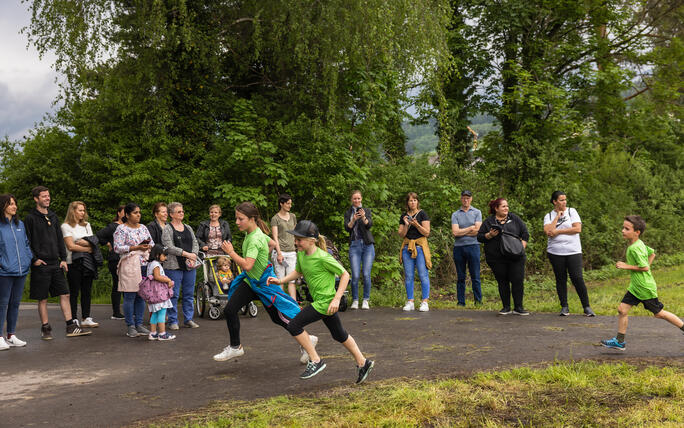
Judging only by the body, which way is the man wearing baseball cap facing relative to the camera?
toward the camera

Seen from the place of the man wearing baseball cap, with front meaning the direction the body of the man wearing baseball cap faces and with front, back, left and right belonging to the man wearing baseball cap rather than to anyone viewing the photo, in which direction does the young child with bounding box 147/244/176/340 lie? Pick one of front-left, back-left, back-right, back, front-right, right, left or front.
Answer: front-right

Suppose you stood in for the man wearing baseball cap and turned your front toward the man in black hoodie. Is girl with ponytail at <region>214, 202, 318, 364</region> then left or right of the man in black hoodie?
left

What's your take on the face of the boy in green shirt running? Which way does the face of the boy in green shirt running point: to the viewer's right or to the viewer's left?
to the viewer's left

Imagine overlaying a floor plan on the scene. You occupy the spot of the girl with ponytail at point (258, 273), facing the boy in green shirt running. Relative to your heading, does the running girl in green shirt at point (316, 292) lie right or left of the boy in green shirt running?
right

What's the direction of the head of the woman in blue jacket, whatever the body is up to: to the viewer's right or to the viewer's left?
to the viewer's right

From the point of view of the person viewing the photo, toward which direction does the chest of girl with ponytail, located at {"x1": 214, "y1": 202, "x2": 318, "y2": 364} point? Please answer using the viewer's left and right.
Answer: facing to the left of the viewer

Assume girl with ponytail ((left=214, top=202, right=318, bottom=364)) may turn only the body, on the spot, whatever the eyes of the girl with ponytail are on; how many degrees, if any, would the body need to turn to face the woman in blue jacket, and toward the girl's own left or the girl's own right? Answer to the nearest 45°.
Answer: approximately 45° to the girl's own right

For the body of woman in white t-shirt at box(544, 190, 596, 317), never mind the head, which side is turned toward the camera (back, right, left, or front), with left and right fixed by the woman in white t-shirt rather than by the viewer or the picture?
front

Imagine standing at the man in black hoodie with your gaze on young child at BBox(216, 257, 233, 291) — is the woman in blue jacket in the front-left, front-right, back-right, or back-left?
back-right

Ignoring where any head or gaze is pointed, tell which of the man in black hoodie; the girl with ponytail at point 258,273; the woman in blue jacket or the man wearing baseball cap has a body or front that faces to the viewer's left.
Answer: the girl with ponytail

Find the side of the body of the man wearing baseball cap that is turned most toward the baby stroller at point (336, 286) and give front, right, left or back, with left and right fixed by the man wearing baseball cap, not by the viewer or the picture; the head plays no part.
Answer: right

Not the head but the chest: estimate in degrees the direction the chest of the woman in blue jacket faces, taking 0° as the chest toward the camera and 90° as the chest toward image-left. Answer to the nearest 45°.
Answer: approximately 315°

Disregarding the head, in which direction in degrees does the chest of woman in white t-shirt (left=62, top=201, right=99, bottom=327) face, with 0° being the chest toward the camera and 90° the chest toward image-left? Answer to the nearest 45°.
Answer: approximately 315°
